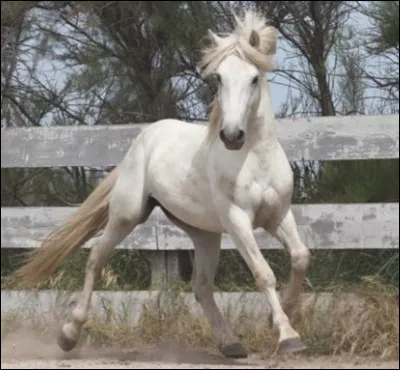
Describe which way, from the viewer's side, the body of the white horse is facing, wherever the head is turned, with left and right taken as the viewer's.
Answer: facing the viewer and to the right of the viewer
